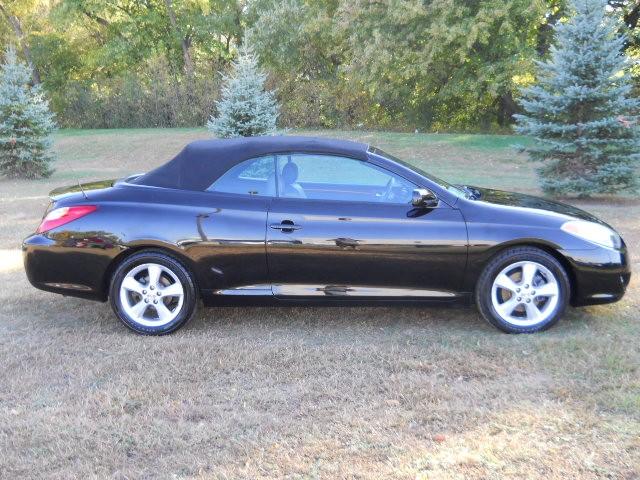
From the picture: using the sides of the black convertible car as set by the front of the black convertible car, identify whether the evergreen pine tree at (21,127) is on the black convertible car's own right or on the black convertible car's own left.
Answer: on the black convertible car's own left

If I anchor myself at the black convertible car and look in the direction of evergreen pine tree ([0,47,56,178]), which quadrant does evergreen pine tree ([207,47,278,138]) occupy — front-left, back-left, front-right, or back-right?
front-right

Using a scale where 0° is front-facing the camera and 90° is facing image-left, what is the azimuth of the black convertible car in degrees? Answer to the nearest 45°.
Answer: approximately 270°

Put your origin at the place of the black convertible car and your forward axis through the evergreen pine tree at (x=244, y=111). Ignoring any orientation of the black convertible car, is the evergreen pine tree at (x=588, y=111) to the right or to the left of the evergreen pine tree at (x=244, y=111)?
right

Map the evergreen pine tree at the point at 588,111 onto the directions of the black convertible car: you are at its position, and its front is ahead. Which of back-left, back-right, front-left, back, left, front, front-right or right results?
front-left

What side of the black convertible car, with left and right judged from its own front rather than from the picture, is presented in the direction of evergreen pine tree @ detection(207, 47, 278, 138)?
left
